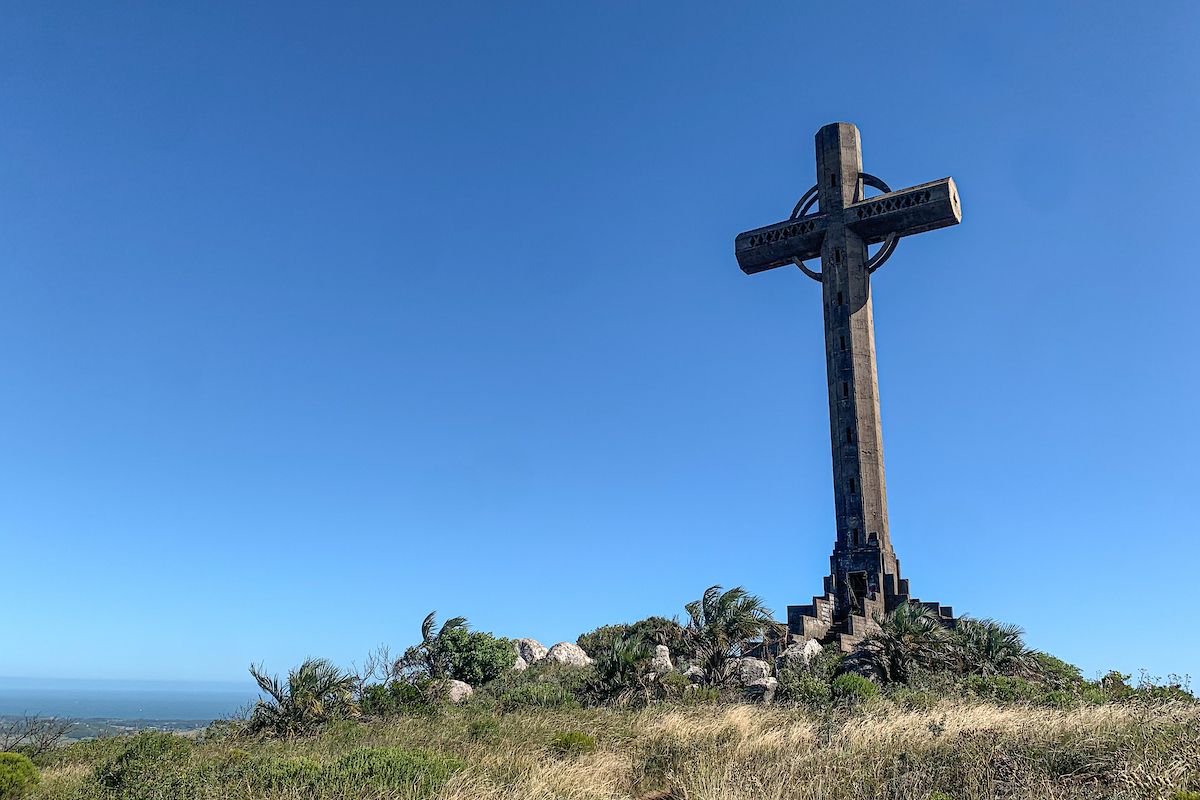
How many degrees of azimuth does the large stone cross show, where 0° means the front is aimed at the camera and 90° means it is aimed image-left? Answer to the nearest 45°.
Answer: approximately 45°

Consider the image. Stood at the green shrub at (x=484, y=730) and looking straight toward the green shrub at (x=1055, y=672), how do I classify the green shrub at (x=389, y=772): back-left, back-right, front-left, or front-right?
back-right

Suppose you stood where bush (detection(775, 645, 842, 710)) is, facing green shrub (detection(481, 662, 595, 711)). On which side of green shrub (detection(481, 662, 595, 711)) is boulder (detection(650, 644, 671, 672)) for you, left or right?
right
